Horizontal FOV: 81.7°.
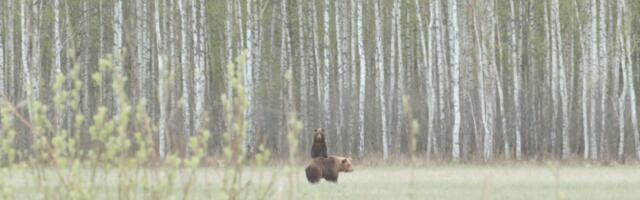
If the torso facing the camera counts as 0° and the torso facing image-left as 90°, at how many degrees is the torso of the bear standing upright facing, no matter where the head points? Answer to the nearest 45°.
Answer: approximately 0°

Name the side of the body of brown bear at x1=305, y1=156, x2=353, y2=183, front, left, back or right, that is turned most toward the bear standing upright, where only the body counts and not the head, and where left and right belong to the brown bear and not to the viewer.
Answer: left

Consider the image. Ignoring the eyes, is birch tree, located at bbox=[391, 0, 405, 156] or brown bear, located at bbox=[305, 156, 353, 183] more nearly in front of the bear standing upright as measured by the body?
the brown bear

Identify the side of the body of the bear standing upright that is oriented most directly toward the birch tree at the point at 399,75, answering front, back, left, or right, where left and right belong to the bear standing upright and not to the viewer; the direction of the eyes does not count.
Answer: back

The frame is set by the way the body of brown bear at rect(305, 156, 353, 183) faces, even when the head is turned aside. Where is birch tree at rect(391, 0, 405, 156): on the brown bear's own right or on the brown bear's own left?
on the brown bear's own left

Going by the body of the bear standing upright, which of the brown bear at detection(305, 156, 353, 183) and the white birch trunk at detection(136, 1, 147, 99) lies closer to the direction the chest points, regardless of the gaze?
the brown bear

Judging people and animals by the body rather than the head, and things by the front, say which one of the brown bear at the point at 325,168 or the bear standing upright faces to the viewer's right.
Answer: the brown bear

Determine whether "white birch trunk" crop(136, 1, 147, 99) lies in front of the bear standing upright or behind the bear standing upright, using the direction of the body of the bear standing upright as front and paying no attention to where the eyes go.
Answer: behind

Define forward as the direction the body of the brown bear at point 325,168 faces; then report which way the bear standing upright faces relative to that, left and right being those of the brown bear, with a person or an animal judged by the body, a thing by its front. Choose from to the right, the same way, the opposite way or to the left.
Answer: to the right

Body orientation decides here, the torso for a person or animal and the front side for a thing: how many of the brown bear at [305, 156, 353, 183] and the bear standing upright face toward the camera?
1

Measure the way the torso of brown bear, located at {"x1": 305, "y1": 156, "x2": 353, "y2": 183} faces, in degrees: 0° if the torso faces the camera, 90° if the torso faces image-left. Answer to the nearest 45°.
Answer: approximately 270°
